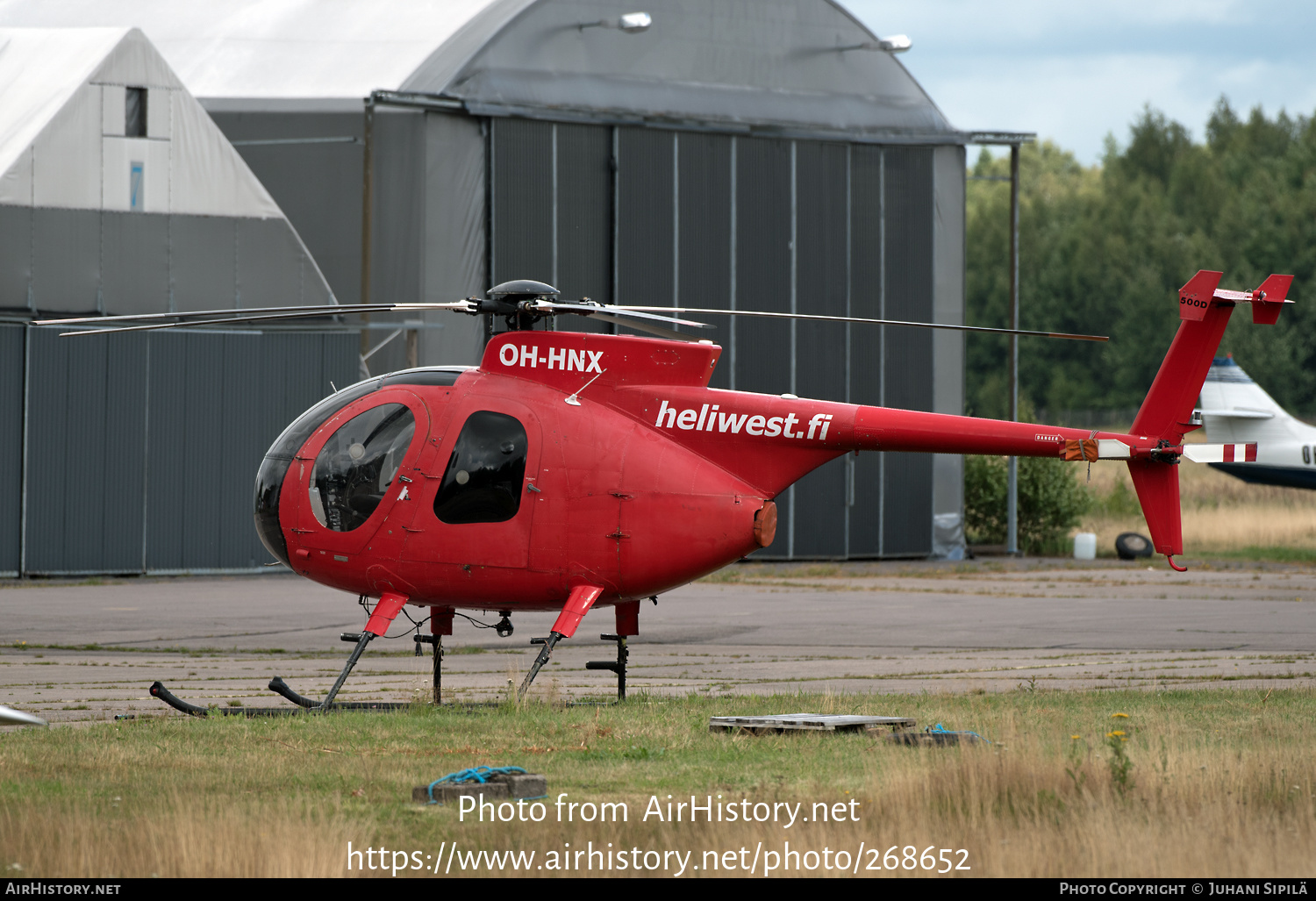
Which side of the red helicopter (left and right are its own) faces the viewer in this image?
left

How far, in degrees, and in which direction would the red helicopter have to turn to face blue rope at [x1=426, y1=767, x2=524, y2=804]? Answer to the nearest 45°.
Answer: approximately 90° to its left

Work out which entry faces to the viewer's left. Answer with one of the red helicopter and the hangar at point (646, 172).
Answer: the red helicopter

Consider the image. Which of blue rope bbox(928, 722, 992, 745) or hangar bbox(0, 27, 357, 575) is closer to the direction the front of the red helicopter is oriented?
the hangar

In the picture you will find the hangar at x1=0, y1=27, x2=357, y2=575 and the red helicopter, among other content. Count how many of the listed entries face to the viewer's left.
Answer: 1

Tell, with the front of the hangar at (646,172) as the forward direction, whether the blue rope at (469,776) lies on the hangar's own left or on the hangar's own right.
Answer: on the hangar's own right

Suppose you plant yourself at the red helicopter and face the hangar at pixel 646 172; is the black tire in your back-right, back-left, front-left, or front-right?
front-right

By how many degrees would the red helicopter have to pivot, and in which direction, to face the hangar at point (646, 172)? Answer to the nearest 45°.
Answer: approximately 90° to its right

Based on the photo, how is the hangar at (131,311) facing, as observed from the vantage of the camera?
facing the viewer and to the right of the viewer

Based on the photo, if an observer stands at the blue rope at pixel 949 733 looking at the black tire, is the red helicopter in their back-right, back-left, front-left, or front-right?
front-left

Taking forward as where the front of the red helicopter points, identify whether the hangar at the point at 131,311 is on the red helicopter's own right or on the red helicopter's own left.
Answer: on the red helicopter's own right
